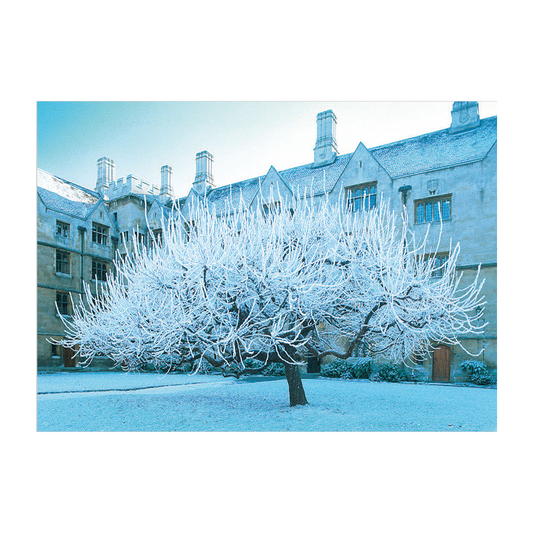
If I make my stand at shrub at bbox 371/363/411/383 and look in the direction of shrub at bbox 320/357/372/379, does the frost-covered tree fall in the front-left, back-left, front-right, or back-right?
front-left

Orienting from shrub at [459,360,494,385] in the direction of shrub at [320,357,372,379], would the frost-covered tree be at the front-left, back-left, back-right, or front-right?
front-left

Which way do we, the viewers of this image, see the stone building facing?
facing the viewer and to the left of the viewer
